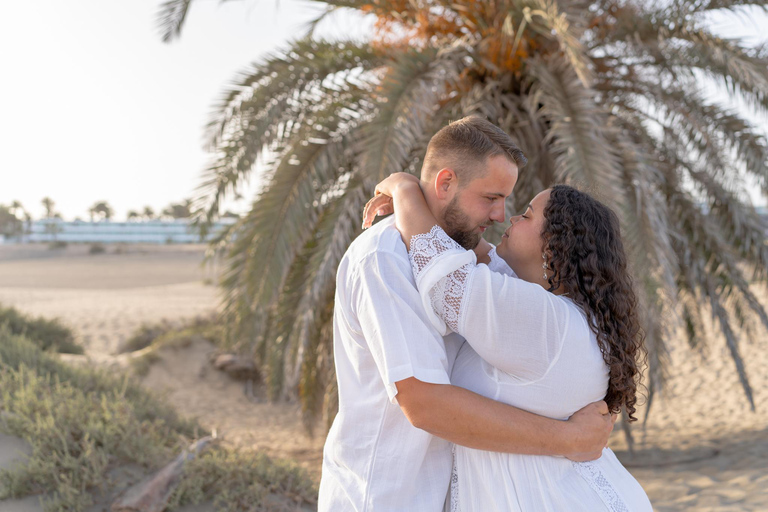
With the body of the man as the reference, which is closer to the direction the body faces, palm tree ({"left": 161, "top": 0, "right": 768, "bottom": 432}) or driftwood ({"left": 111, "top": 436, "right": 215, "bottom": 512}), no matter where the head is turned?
the palm tree

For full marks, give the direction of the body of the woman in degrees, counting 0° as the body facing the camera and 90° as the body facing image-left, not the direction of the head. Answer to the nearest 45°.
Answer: approximately 90°

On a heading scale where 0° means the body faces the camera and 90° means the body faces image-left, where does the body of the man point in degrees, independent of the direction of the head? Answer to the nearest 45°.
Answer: approximately 270°

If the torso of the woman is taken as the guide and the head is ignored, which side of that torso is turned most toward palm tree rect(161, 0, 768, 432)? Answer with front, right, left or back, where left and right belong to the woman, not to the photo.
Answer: right

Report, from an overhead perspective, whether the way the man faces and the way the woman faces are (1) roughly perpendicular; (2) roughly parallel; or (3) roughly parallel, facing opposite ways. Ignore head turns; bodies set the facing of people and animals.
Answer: roughly parallel, facing opposite ways

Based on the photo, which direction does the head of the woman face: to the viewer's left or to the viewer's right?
to the viewer's left

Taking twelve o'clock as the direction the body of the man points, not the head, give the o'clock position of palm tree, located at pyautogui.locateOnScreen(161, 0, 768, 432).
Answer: The palm tree is roughly at 9 o'clock from the man.

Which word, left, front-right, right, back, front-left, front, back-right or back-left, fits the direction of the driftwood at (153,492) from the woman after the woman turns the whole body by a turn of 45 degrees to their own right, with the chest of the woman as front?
front
